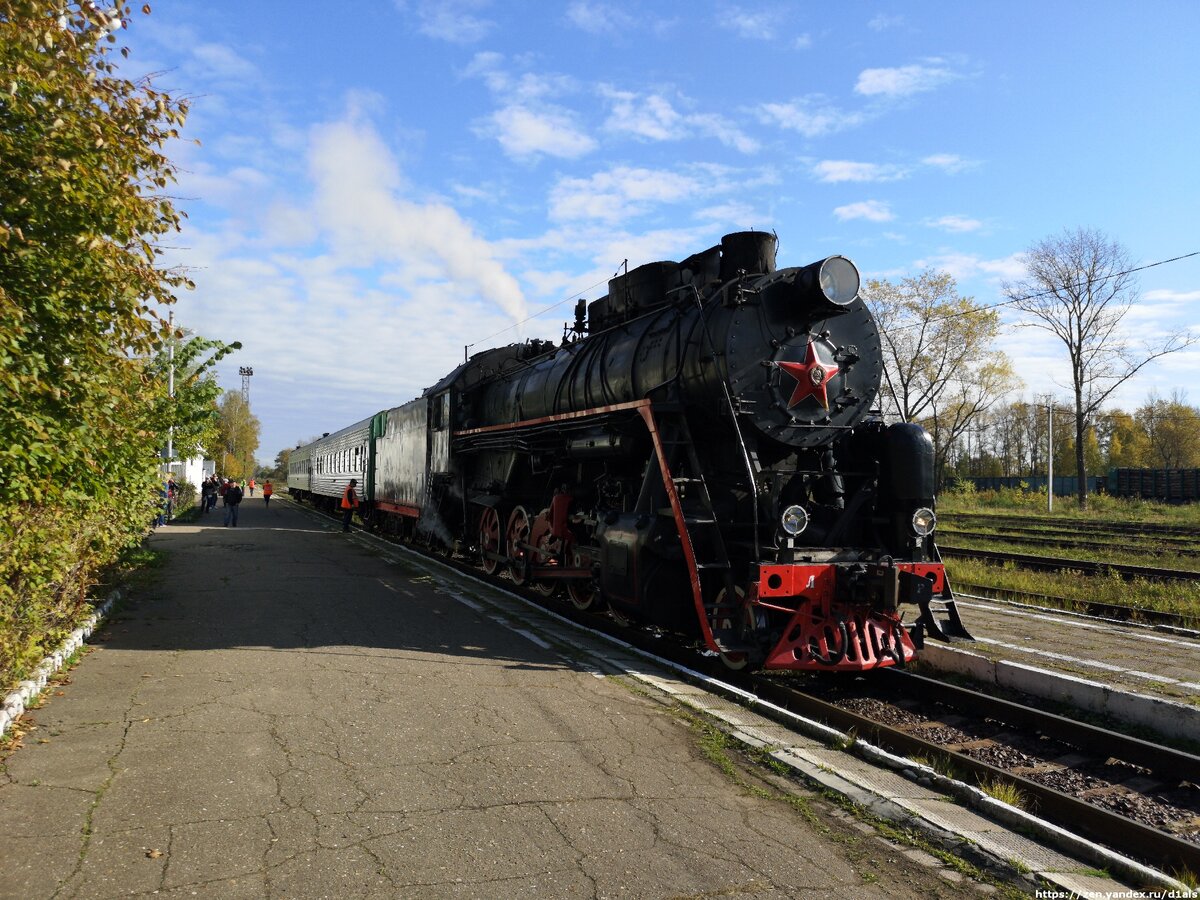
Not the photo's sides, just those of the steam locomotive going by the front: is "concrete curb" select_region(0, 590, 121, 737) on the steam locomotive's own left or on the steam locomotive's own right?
on the steam locomotive's own right

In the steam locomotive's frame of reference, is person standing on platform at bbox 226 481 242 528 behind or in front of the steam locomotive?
behind

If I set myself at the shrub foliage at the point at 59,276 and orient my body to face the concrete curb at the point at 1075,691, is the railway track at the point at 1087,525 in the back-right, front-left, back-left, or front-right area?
front-left

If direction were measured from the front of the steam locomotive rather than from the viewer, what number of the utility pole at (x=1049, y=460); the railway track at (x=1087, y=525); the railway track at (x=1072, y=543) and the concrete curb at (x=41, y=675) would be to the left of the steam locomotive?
3

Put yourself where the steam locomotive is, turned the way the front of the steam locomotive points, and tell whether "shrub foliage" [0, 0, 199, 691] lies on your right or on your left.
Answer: on your right

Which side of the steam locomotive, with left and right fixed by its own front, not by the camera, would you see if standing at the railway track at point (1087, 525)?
left

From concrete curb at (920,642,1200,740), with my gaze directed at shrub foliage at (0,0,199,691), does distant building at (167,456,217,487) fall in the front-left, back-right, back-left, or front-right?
front-right

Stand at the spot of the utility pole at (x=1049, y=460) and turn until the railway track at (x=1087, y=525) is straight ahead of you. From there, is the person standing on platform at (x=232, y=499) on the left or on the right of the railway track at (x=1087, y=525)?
right

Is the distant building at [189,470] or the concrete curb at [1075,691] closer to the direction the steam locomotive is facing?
the concrete curb

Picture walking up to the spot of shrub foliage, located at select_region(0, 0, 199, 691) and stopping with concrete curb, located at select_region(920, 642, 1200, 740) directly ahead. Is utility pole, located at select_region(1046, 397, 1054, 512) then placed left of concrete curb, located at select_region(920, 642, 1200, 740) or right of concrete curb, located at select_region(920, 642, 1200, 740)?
left

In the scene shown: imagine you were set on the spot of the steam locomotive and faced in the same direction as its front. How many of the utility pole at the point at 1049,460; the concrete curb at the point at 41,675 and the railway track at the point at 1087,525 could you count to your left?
2

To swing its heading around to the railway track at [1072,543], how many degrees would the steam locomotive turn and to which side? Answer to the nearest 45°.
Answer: approximately 90° to its left

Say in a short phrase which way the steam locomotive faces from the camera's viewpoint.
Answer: facing the viewer and to the right of the viewer

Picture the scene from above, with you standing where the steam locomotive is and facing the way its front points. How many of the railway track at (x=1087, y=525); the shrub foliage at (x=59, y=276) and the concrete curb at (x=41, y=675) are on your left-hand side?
1

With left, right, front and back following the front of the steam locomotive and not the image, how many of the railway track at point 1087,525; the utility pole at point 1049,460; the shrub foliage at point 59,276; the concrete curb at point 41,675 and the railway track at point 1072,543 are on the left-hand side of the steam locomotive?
3
